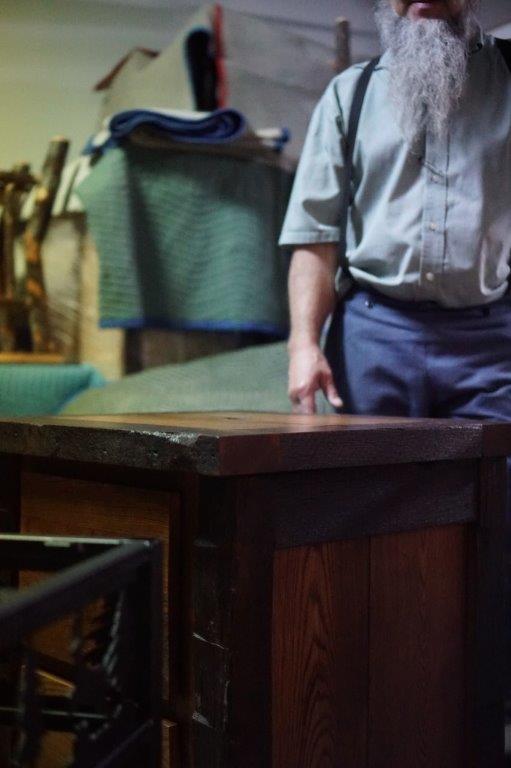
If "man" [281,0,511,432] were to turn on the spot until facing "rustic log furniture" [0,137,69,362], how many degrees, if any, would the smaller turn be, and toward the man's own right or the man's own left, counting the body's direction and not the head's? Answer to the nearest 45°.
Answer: approximately 135° to the man's own right

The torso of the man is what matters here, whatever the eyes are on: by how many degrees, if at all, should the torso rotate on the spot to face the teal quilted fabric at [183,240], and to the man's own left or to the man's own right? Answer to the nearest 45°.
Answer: approximately 135° to the man's own right

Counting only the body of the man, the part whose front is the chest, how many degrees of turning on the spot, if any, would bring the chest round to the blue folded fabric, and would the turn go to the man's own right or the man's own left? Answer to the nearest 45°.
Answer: approximately 135° to the man's own right

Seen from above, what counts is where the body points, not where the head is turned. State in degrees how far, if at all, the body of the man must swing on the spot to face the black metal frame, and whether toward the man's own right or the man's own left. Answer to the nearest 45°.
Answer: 0° — they already face it

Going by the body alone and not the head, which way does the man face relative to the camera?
toward the camera

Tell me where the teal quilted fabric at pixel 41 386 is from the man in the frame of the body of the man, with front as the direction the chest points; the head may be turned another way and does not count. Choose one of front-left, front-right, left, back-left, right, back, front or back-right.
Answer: back-right

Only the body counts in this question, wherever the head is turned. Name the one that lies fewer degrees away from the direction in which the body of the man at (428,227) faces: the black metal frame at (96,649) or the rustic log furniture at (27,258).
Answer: the black metal frame
